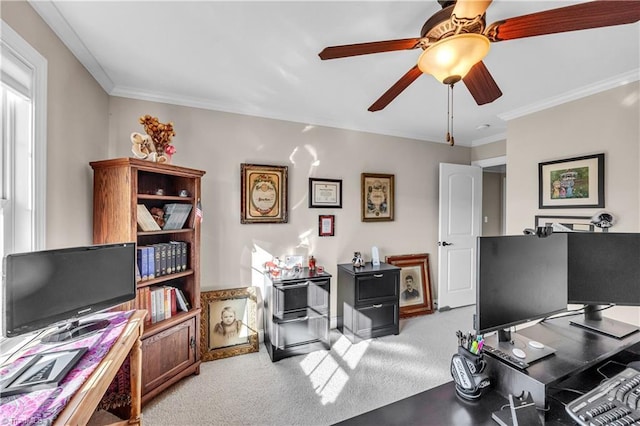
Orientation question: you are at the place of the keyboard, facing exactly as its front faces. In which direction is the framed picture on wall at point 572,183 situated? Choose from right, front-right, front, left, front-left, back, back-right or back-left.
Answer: back-left

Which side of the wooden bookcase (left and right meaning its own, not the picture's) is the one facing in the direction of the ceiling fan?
front

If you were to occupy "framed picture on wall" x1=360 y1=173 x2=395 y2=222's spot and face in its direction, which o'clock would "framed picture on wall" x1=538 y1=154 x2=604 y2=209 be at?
"framed picture on wall" x1=538 y1=154 x2=604 y2=209 is roughly at 11 o'clock from "framed picture on wall" x1=360 y1=173 x2=395 y2=222.

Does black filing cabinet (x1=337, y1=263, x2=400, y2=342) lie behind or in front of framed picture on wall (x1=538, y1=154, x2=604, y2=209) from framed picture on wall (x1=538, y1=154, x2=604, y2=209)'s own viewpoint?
in front

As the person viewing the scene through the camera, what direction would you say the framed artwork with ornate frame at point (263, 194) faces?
facing the viewer

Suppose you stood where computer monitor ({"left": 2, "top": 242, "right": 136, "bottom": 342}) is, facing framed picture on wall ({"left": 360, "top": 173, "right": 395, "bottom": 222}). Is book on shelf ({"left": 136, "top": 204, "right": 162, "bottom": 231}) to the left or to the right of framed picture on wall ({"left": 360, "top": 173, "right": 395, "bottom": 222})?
left

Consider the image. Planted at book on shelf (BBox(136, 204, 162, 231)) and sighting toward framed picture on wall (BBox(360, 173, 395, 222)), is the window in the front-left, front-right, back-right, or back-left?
back-right

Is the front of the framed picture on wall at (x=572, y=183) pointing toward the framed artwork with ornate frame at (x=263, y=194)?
yes

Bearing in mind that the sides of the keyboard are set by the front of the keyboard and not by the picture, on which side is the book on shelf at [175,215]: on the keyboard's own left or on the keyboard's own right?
on the keyboard's own right

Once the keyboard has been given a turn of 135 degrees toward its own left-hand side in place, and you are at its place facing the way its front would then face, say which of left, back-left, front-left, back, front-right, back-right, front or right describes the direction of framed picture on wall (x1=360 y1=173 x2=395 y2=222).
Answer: front-left

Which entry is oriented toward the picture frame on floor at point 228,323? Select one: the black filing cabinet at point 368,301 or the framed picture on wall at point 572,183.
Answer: the framed picture on wall

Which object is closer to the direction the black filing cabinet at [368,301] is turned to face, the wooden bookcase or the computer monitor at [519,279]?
the computer monitor

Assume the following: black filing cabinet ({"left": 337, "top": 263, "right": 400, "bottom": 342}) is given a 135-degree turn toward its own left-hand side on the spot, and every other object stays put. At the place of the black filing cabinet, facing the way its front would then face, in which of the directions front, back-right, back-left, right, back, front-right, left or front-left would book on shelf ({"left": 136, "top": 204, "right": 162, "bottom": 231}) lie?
back-left

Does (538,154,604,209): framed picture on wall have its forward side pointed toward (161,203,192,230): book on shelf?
yes

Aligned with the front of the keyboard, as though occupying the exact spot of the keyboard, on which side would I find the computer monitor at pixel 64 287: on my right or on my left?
on my right
